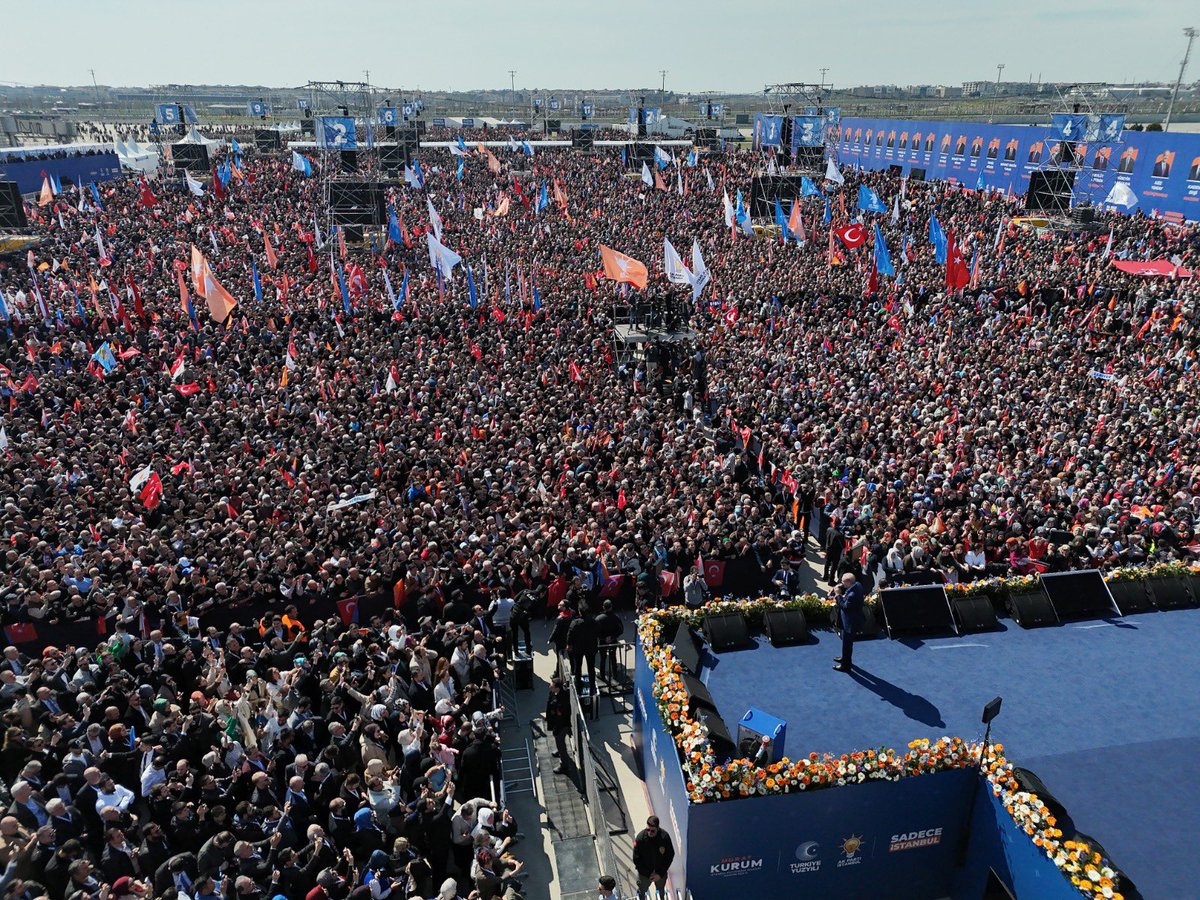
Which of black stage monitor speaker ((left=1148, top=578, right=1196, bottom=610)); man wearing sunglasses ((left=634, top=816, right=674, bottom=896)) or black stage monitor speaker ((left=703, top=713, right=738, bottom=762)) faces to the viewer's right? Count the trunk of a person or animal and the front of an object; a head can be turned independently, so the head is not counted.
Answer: black stage monitor speaker ((left=703, top=713, right=738, bottom=762))

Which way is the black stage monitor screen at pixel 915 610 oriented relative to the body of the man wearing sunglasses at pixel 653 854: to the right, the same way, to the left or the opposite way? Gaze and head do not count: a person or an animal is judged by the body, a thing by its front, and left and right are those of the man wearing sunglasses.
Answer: the same way

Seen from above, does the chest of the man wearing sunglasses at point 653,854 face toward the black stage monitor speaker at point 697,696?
no

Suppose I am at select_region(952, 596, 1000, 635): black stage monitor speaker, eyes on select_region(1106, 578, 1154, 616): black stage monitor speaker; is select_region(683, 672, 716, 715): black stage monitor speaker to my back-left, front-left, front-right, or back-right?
back-right

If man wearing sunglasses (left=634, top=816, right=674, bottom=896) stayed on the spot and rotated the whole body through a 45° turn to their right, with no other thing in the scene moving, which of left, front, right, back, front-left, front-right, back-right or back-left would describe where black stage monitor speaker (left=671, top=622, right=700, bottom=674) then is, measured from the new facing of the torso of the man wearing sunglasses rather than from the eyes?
back-right

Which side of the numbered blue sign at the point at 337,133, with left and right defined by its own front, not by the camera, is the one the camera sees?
front

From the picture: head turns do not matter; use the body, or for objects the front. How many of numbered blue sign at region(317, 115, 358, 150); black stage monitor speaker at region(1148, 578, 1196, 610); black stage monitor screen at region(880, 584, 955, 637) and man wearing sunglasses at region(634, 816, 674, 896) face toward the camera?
4

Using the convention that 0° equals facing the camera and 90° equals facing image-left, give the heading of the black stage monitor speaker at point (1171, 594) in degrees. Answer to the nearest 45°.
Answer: approximately 0°

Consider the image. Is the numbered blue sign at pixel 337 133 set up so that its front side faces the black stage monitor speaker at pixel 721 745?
yes

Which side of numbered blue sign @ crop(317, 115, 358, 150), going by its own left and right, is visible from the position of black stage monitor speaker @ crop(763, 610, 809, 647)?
front

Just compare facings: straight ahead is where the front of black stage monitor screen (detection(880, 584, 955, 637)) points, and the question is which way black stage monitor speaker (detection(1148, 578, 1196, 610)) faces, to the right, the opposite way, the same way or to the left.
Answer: the same way

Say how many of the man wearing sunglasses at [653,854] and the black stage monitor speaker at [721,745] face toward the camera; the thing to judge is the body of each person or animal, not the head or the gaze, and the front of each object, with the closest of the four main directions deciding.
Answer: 1

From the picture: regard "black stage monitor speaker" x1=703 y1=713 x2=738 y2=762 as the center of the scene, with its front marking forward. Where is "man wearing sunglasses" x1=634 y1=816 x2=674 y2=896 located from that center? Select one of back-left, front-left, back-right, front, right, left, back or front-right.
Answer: back-right

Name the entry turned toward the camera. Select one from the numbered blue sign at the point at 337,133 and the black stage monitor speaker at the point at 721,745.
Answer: the numbered blue sign

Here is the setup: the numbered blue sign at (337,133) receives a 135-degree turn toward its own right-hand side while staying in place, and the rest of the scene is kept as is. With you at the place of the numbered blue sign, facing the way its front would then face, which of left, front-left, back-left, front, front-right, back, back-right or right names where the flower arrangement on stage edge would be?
back-left
